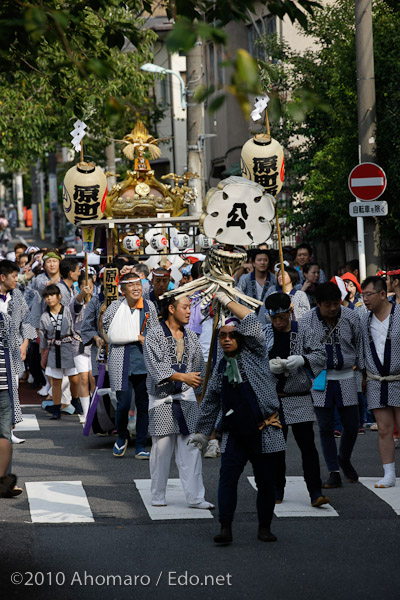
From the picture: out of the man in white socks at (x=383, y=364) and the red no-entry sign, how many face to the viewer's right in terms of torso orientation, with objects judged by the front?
0

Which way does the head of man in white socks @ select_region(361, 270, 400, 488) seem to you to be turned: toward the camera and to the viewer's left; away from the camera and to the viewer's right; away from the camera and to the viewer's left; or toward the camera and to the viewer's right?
toward the camera and to the viewer's left

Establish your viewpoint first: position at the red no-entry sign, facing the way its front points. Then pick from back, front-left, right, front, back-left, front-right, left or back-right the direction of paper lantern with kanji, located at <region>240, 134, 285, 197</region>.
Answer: front-right

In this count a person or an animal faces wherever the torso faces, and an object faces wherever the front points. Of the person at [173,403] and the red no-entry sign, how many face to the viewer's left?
0

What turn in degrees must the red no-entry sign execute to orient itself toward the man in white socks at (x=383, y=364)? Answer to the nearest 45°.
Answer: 0° — it already faces them

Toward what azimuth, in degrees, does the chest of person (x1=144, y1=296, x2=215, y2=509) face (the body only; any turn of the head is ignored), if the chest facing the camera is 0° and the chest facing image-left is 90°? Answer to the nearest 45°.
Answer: approximately 315°

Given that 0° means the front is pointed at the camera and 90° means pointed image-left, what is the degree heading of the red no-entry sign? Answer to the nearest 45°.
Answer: approximately 0°

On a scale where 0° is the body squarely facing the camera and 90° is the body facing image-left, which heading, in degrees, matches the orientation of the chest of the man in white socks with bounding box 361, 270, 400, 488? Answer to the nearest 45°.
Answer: approximately 45°

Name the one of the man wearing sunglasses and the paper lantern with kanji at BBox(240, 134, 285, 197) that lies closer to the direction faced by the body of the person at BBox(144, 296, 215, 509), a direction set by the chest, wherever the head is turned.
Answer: the man wearing sunglasses
